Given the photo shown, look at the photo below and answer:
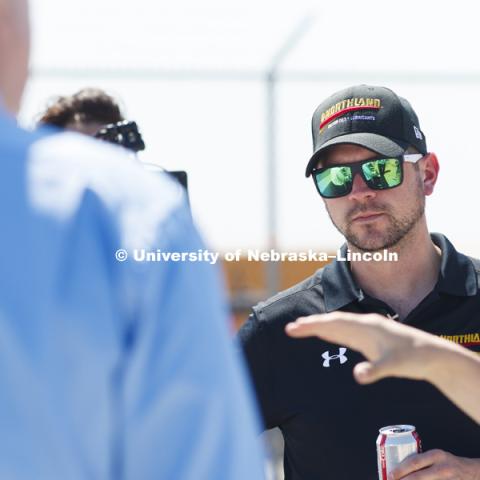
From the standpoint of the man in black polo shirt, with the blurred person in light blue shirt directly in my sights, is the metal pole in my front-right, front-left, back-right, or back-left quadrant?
back-right

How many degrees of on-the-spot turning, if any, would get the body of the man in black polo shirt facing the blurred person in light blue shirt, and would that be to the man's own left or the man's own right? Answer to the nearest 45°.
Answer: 0° — they already face them

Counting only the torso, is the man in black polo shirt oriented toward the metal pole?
no

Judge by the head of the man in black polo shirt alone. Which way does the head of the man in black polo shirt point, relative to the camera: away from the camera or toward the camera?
toward the camera

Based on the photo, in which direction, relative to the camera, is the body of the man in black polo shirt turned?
toward the camera

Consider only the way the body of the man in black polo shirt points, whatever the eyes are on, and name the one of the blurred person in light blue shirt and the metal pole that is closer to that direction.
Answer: the blurred person in light blue shirt
